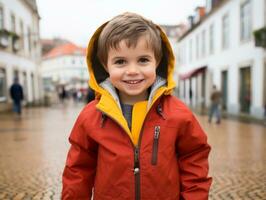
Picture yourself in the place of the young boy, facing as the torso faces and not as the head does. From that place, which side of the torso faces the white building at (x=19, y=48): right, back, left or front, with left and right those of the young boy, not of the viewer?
back

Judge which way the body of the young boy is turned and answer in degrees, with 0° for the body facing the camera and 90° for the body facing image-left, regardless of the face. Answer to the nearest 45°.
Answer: approximately 0°

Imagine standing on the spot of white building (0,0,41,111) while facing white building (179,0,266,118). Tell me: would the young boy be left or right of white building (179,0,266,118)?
right

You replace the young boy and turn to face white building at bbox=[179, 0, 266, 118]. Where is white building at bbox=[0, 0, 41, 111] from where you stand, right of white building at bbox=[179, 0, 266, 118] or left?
left

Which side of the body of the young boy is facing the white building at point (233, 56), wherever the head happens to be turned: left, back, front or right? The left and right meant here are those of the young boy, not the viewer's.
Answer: back
